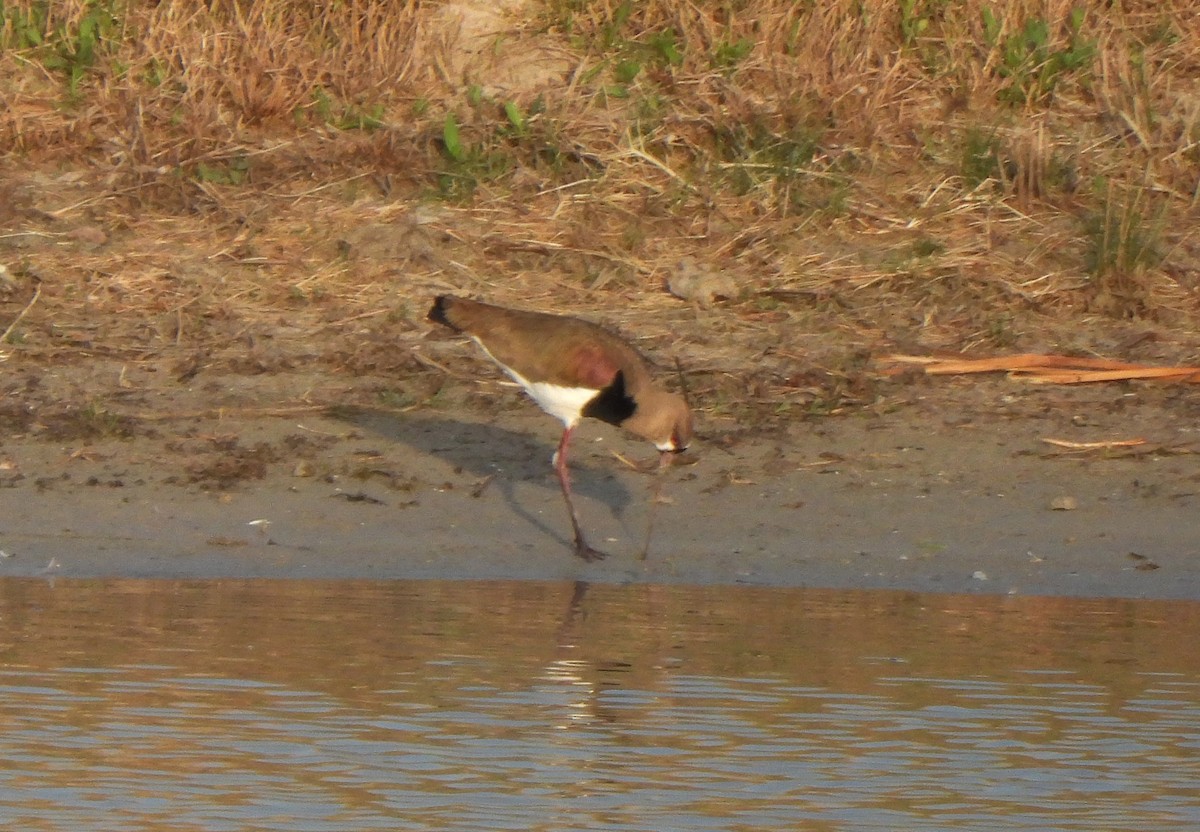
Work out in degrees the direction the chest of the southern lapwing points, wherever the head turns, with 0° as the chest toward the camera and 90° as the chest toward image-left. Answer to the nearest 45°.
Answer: approximately 270°
